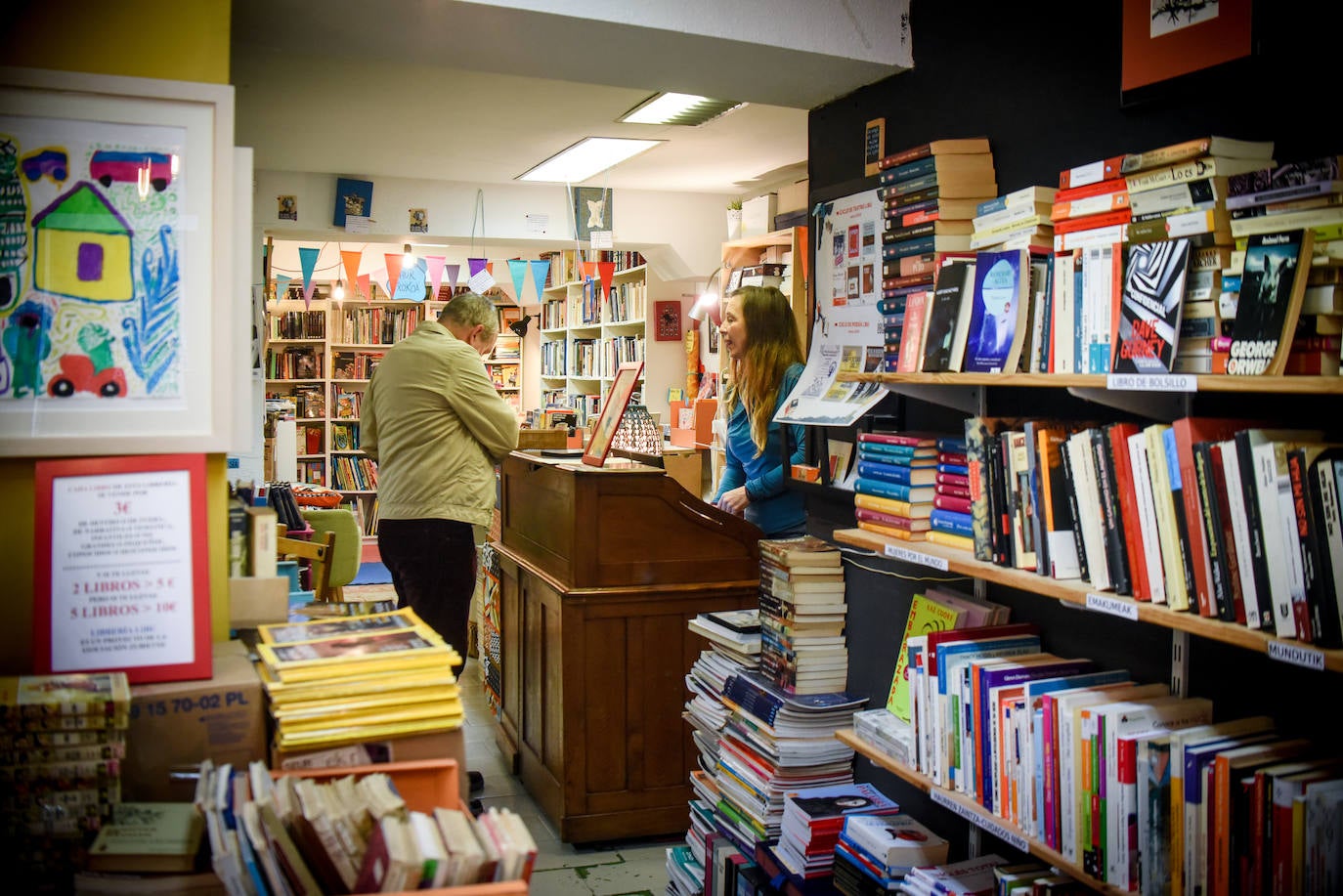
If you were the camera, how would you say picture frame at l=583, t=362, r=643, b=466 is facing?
facing the viewer and to the left of the viewer

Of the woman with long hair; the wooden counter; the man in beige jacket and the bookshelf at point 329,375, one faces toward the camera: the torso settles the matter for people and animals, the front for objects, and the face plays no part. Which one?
the bookshelf

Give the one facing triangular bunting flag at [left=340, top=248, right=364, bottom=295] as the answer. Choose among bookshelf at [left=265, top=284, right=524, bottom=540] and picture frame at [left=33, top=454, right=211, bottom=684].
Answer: the bookshelf

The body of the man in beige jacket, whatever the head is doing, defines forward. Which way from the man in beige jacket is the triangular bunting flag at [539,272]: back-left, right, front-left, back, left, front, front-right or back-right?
front-left

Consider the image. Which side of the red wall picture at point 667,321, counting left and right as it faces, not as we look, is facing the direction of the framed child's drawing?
front

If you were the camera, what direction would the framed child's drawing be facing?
facing the viewer

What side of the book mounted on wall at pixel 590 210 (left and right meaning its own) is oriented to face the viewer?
front

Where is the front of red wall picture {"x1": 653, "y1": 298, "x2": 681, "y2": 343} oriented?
toward the camera

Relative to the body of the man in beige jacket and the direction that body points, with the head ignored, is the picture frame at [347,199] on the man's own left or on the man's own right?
on the man's own left

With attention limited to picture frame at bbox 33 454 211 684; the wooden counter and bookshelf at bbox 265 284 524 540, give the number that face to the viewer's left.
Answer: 0

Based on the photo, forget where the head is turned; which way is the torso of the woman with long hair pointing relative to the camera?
to the viewer's left

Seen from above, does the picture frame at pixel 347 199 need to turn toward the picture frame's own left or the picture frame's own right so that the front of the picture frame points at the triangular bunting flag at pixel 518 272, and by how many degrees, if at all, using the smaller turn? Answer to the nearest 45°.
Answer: approximately 135° to the picture frame's own left

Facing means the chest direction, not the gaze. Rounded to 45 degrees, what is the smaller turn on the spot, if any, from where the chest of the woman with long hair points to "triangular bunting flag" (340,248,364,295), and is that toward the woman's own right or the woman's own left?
approximately 45° to the woman's own right

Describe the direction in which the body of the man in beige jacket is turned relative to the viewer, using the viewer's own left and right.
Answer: facing away from the viewer and to the right of the viewer

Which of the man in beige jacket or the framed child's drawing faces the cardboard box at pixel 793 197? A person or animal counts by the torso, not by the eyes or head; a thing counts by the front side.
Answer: the man in beige jacket
